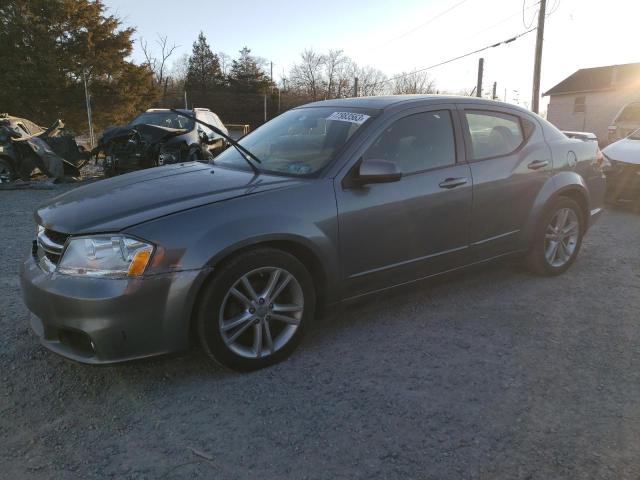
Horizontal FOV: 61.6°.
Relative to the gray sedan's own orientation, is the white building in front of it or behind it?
behind

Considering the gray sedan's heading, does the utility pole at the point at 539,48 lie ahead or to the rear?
to the rear

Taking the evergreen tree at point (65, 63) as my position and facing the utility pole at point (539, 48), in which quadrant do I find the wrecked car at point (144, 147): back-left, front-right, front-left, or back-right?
front-right

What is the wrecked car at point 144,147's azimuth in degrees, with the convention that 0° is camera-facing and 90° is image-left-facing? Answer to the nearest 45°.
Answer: approximately 45°

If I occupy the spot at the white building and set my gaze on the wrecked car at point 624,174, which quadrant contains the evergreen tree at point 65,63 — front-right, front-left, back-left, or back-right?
front-right

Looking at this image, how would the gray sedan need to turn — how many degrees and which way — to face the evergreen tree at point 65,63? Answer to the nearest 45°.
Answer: approximately 90° to its right

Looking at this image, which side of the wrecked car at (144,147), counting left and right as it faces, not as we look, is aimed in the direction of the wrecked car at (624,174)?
left

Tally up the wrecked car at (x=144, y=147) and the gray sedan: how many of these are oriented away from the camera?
0

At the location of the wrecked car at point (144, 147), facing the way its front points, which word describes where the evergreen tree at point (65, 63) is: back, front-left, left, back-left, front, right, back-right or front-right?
back-right

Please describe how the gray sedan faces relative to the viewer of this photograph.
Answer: facing the viewer and to the left of the viewer
